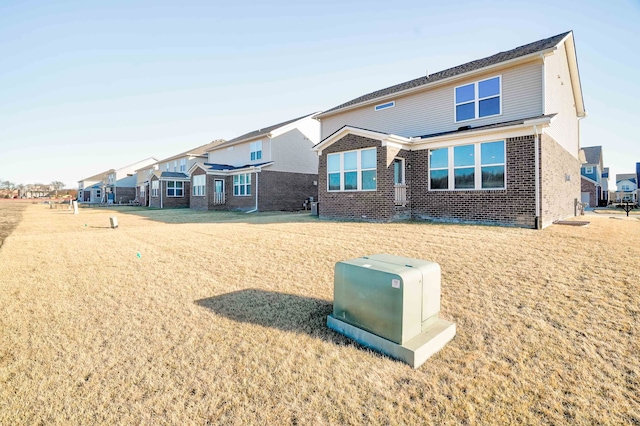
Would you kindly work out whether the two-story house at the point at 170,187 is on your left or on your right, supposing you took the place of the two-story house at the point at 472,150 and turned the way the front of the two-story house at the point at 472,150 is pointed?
on your left

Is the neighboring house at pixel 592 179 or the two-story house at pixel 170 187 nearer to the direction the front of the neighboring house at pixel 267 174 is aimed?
the neighboring house

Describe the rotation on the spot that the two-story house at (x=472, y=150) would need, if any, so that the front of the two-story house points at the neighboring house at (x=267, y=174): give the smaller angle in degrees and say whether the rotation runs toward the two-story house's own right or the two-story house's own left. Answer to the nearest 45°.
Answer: approximately 90° to the two-story house's own left

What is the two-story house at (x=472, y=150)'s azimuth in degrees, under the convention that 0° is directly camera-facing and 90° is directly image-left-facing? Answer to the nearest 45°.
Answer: approximately 225°

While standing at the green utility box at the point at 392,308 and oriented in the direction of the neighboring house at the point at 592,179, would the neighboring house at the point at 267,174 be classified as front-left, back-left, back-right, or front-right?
front-left

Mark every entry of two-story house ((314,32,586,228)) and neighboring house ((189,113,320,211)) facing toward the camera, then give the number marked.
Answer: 0

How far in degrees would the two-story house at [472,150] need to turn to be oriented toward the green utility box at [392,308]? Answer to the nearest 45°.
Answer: approximately 135° to its right

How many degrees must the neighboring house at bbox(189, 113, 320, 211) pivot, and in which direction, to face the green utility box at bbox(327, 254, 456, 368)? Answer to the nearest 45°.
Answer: approximately 135° to its right

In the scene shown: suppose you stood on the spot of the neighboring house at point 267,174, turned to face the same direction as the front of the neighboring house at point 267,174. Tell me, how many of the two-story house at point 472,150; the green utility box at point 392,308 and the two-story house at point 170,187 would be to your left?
1

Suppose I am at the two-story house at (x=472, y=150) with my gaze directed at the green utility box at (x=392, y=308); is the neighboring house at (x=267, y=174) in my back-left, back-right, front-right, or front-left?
back-right

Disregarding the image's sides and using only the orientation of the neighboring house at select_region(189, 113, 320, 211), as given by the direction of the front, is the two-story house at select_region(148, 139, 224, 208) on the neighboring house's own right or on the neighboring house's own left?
on the neighboring house's own left

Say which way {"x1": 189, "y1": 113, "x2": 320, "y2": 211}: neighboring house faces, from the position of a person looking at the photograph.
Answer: facing away from the viewer and to the right of the viewer

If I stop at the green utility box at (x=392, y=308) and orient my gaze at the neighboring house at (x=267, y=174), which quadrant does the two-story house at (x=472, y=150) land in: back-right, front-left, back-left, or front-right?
front-right
